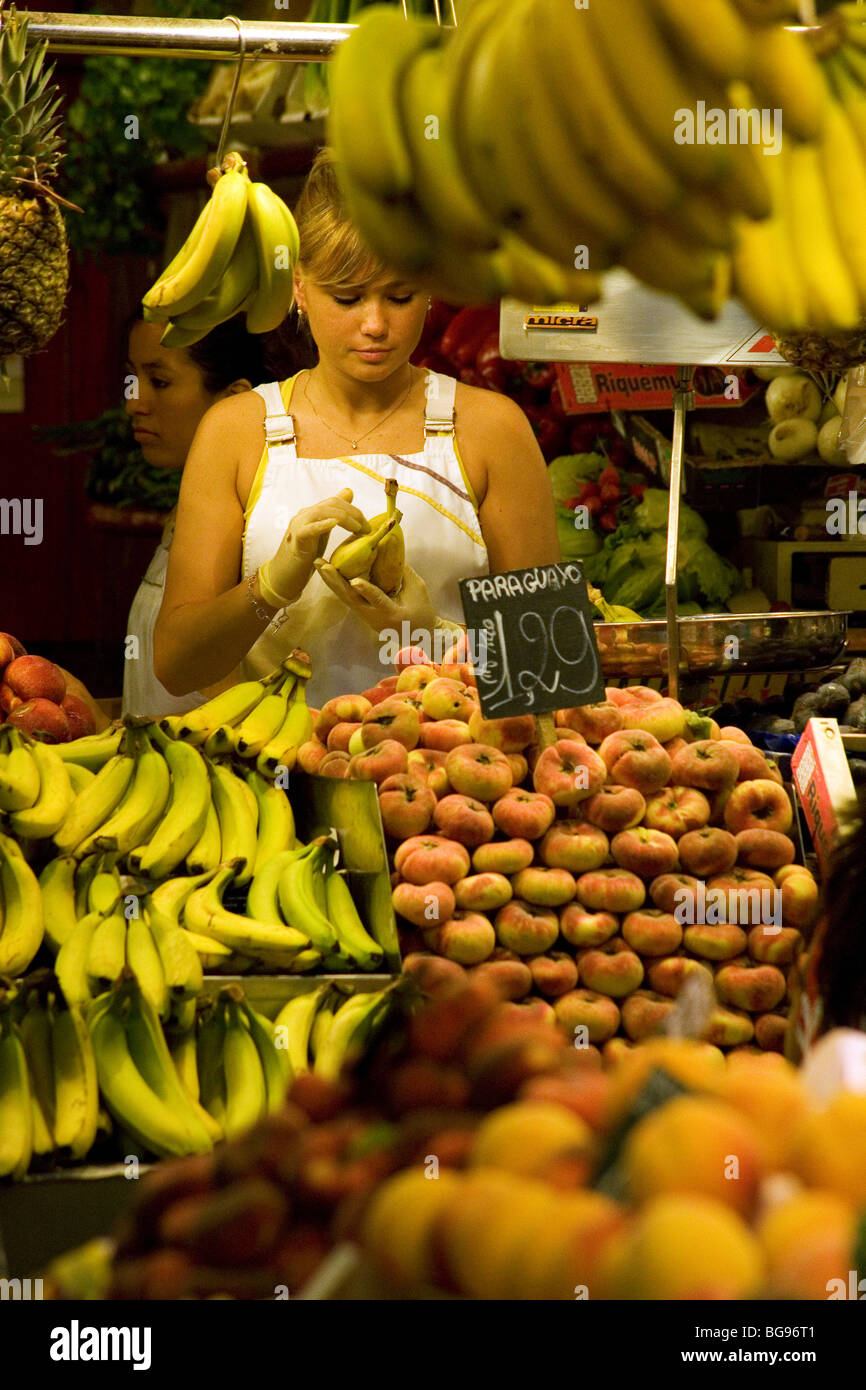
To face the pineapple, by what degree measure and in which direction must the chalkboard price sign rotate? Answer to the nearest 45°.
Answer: approximately 135° to its right

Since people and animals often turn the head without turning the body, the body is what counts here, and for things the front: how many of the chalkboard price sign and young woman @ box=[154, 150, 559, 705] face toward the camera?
2

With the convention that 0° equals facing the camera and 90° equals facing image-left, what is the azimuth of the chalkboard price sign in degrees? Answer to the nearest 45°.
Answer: approximately 0°

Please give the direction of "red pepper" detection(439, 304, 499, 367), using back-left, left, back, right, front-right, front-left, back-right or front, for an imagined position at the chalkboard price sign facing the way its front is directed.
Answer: back
